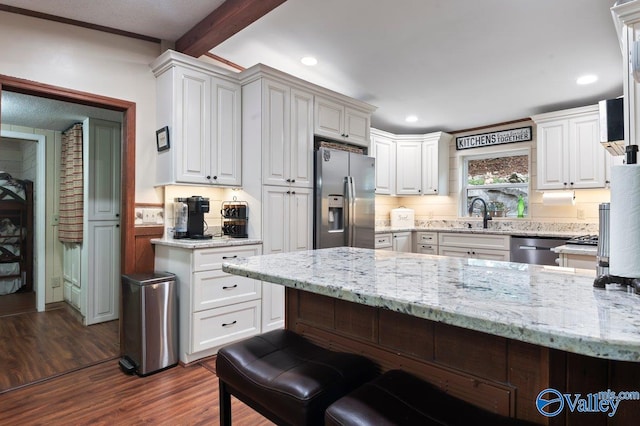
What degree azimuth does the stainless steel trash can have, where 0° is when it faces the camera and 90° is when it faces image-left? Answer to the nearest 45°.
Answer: approximately 45°

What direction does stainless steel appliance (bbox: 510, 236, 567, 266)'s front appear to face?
toward the camera

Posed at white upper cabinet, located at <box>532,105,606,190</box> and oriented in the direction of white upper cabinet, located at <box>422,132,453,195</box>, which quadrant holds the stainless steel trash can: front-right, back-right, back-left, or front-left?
front-left

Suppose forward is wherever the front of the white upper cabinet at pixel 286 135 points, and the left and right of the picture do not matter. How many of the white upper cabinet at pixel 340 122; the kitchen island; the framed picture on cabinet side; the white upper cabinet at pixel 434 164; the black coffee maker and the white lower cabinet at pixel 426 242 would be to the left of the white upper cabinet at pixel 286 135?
3

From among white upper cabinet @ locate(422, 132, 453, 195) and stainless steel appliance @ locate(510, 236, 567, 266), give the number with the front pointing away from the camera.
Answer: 0

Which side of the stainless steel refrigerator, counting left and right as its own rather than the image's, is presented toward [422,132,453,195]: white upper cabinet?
left

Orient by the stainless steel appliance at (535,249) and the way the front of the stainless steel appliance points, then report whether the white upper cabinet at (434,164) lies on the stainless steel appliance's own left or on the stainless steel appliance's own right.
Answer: on the stainless steel appliance's own right

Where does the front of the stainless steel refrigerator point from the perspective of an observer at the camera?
facing the viewer and to the right of the viewer

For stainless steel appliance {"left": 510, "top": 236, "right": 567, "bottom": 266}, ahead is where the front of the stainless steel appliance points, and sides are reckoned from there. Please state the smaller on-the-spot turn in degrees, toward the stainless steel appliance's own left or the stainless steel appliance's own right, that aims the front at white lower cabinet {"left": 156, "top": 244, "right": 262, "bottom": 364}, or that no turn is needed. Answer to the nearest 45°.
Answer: approximately 45° to the stainless steel appliance's own right

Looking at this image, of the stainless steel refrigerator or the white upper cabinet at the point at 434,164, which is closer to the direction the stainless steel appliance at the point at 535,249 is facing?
the stainless steel refrigerator

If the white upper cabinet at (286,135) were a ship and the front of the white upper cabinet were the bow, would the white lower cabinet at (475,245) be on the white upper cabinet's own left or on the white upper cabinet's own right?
on the white upper cabinet's own left

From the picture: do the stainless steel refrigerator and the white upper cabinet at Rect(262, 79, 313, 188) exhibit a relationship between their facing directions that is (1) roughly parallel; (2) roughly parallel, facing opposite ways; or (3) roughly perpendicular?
roughly parallel

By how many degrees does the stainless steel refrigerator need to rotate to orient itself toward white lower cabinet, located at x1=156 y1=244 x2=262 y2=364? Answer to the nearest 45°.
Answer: approximately 90° to its right
